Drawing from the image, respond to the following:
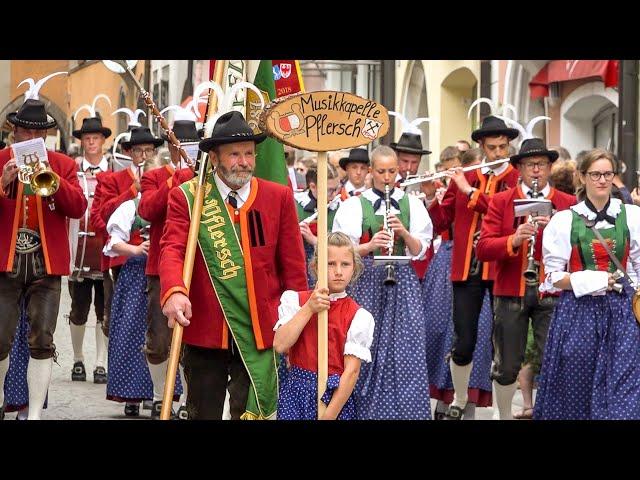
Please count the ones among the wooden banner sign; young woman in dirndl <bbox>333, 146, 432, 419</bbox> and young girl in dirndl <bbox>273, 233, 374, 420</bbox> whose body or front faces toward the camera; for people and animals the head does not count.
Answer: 3

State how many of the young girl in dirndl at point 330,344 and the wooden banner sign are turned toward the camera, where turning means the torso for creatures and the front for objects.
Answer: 2

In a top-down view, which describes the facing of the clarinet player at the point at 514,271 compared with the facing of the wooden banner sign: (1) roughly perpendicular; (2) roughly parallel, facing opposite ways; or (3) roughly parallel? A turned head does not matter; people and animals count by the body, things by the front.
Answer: roughly parallel

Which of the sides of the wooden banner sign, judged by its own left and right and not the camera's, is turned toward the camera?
front

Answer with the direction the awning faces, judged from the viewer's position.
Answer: facing the viewer and to the left of the viewer

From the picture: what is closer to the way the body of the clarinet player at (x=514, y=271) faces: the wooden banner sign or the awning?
the wooden banner sign

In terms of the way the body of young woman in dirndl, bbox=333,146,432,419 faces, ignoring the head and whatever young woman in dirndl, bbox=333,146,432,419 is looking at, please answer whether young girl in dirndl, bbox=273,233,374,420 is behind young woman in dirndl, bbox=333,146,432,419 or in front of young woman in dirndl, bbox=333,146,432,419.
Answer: in front

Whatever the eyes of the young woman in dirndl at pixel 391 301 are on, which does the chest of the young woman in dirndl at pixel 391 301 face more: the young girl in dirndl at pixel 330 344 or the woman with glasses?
the young girl in dirndl

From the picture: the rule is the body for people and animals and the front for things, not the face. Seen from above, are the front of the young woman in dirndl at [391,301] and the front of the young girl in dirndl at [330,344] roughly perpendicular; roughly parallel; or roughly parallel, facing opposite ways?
roughly parallel

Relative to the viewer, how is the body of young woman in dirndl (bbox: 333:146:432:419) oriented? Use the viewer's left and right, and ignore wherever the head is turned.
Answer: facing the viewer

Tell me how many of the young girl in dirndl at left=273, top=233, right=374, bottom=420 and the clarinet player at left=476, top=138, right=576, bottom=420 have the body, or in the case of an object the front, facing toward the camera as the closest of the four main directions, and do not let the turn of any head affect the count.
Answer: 2

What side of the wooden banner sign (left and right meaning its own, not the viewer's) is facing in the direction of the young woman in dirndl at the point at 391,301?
back
